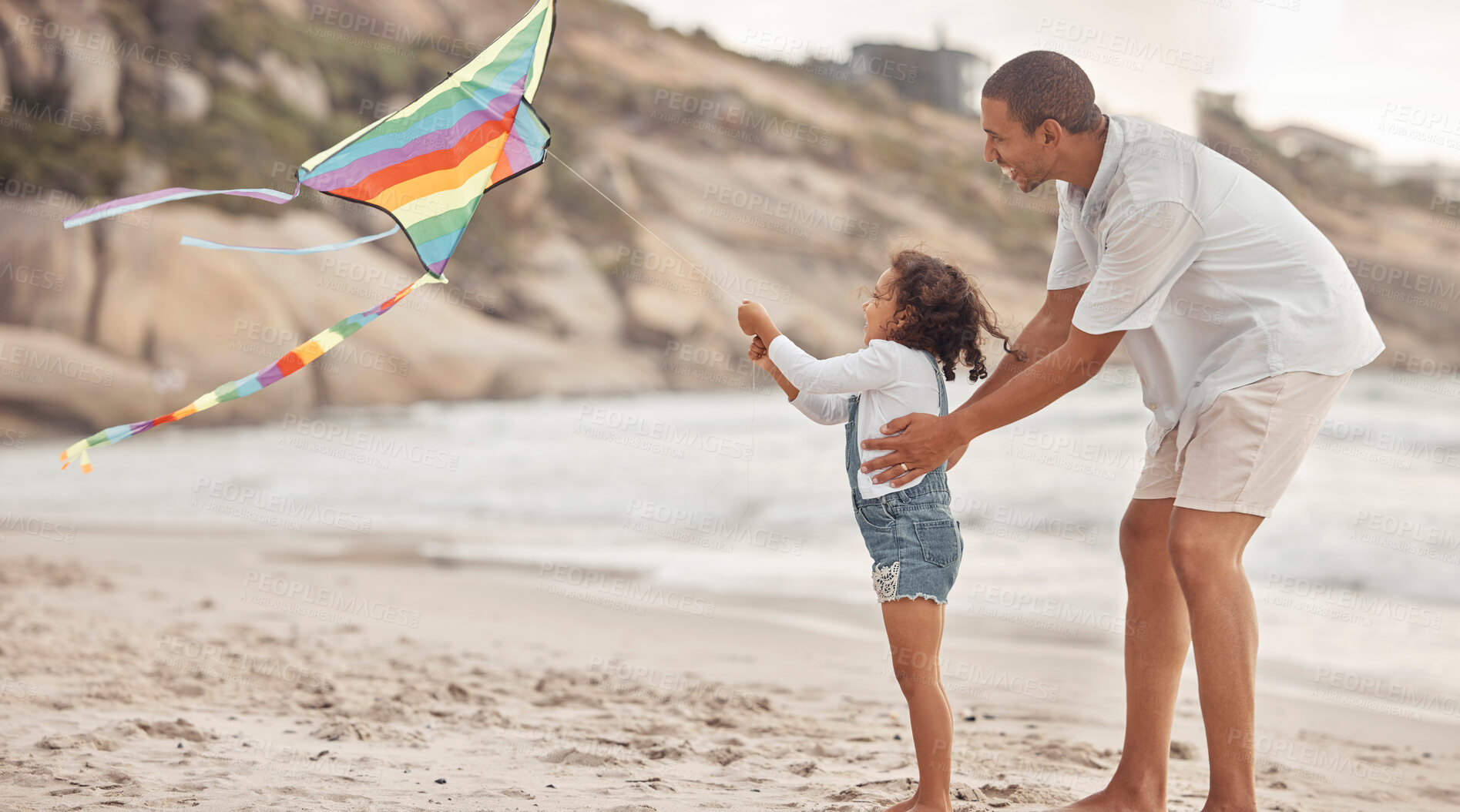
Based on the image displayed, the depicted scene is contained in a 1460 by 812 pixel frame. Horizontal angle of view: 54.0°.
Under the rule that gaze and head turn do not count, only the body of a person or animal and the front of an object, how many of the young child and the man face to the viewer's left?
2

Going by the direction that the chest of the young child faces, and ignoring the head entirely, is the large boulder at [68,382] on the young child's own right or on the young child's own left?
on the young child's own right

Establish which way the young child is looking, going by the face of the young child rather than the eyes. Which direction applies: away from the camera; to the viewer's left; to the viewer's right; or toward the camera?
to the viewer's left

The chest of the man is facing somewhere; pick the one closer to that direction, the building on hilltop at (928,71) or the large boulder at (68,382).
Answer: the large boulder

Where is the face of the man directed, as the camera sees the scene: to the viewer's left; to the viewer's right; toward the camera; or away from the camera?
to the viewer's left

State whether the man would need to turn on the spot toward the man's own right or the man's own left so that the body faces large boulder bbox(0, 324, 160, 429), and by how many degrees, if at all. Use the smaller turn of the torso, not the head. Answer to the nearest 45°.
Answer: approximately 45° to the man's own right

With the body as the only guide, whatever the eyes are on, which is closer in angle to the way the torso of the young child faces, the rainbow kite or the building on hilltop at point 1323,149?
the rainbow kite

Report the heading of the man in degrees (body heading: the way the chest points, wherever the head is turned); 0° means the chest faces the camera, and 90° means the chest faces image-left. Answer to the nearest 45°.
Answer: approximately 90°

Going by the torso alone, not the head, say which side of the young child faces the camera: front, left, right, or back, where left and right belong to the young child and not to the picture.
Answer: left
